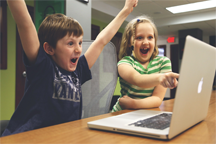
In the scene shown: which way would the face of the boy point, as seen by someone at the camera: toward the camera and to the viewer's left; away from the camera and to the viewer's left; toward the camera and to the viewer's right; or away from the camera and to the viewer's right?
toward the camera and to the viewer's right

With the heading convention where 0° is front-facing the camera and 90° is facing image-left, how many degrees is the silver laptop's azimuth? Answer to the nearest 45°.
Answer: approximately 90°

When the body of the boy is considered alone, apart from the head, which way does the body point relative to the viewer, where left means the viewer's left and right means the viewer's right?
facing the viewer and to the right of the viewer

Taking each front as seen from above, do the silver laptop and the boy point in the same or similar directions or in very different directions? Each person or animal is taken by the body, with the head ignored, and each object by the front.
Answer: very different directions
